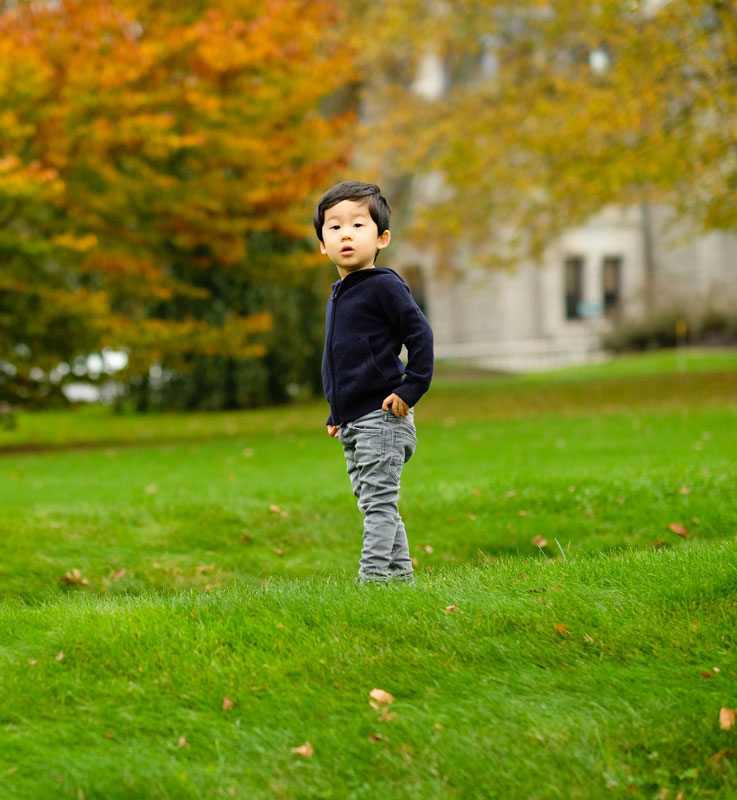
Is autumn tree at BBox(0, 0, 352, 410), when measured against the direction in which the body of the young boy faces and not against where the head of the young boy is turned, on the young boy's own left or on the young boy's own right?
on the young boy's own right

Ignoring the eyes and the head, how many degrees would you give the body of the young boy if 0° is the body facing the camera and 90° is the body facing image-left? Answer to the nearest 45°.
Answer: approximately 45°

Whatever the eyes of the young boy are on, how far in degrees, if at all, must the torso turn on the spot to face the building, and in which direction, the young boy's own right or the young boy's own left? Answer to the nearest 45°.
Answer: approximately 135° to the young boy's own right

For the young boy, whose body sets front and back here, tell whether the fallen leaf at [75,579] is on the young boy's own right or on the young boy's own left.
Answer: on the young boy's own right

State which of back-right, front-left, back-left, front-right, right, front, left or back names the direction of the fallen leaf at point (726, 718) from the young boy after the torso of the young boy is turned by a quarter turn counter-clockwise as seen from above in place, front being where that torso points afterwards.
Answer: front

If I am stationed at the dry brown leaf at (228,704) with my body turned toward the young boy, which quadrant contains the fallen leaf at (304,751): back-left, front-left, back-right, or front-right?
back-right
